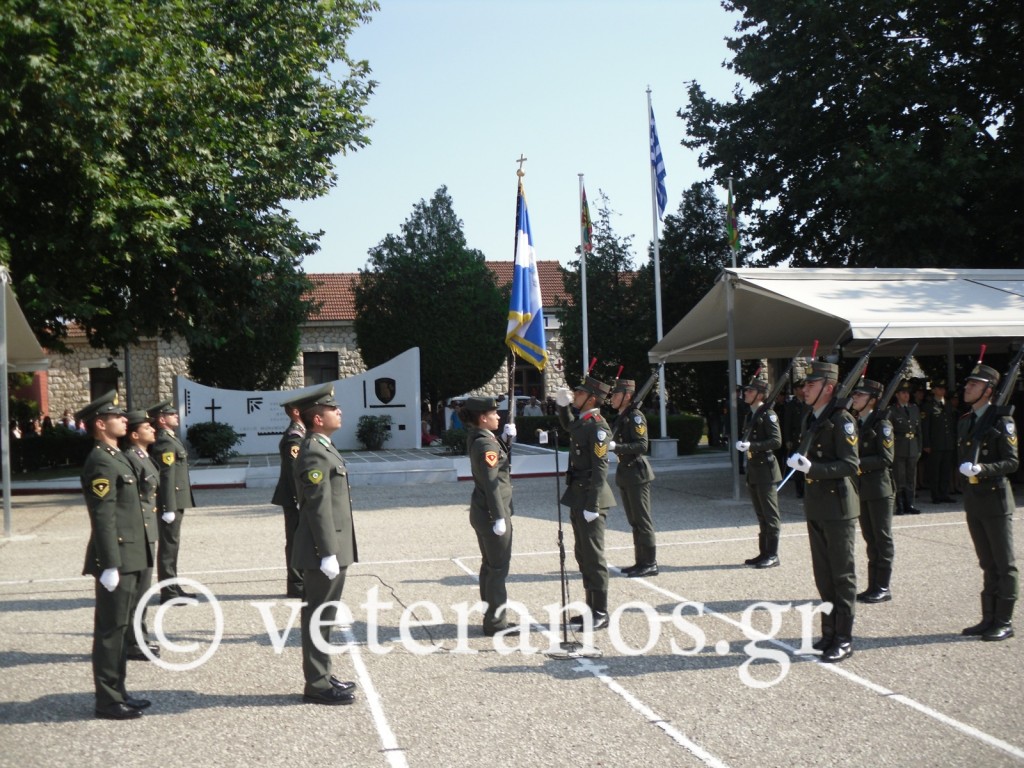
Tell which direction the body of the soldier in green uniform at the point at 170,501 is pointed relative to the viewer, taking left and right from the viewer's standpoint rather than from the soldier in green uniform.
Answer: facing to the right of the viewer

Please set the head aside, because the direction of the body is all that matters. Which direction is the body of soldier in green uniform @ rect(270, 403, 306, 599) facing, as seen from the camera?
to the viewer's right

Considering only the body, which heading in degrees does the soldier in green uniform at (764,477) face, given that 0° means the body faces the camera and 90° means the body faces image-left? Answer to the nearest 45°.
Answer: approximately 90°

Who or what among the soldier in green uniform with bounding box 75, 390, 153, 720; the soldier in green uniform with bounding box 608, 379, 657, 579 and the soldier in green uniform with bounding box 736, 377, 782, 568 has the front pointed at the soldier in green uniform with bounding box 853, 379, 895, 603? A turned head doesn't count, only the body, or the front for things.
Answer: the soldier in green uniform with bounding box 75, 390, 153, 720

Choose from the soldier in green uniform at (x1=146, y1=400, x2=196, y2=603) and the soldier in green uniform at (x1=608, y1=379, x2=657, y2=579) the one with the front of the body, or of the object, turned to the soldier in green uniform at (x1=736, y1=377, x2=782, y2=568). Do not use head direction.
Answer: the soldier in green uniform at (x1=146, y1=400, x2=196, y2=603)

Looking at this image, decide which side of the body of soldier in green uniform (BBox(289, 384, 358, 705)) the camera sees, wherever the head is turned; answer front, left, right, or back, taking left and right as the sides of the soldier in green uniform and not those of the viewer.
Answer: right

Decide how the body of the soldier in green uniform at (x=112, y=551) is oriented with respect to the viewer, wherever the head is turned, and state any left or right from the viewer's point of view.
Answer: facing to the right of the viewer

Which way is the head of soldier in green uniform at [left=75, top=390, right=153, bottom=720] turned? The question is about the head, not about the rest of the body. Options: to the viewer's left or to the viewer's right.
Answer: to the viewer's right

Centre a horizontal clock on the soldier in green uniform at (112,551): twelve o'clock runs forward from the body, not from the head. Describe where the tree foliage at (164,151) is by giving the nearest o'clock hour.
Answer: The tree foliage is roughly at 9 o'clock from the soldier in green uniform.

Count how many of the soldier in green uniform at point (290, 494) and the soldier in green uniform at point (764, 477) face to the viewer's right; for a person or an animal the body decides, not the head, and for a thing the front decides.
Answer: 1

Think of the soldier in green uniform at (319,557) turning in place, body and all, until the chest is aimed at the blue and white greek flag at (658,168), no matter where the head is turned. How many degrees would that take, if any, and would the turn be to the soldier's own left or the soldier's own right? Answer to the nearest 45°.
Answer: approximately 45° to the soldier's own left

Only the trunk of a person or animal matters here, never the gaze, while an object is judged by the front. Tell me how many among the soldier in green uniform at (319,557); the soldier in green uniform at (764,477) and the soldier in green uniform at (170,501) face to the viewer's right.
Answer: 2

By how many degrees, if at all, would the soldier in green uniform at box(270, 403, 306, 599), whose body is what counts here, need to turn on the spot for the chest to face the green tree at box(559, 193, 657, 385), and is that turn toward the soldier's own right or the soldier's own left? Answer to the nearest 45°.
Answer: approximately 45° to the soldier's own left

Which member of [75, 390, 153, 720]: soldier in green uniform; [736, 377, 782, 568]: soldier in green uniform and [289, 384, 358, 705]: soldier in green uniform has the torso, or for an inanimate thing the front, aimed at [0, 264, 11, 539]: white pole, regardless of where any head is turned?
[736, 377, 782, 568]: soldier in green uniform

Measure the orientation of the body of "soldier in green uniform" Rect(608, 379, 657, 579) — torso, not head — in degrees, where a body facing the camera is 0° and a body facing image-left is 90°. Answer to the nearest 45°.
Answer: approximately 90°
